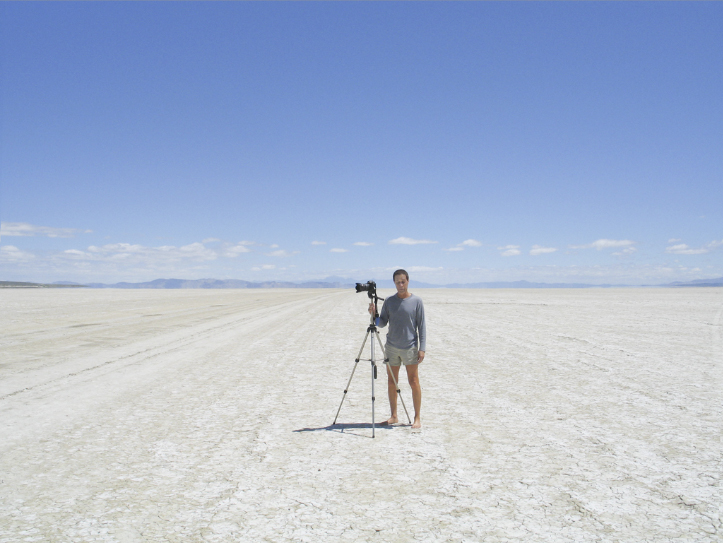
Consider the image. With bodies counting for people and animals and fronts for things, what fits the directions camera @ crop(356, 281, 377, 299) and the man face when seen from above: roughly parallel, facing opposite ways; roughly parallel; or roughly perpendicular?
roughly perpendicular

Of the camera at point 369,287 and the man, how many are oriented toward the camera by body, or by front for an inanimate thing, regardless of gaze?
1

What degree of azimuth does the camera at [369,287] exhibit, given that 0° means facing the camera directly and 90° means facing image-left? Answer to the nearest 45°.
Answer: approximately 90°
